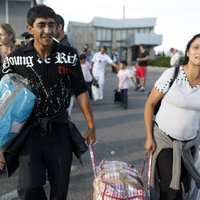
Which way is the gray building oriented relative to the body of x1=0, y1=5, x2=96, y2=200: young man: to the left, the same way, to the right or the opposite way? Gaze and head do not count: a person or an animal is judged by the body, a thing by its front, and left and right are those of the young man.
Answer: the same way

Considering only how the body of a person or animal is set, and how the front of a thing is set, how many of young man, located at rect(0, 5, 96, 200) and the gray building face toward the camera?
2

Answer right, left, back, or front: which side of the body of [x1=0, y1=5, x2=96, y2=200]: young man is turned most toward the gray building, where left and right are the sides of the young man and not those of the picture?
back

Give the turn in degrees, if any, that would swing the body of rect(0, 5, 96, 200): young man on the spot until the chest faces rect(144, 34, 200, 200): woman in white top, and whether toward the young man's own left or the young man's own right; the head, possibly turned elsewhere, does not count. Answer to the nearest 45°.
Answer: approximately 90° to the young man's own left

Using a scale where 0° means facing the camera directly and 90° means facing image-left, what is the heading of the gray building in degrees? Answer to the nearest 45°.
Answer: approximately 0°

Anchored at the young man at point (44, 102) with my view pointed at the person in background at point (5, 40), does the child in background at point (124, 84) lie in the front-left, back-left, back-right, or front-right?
front-right

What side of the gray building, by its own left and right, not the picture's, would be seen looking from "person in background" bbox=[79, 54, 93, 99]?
front

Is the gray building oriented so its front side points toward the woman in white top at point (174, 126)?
yes

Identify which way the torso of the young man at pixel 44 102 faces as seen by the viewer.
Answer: toward the camera
